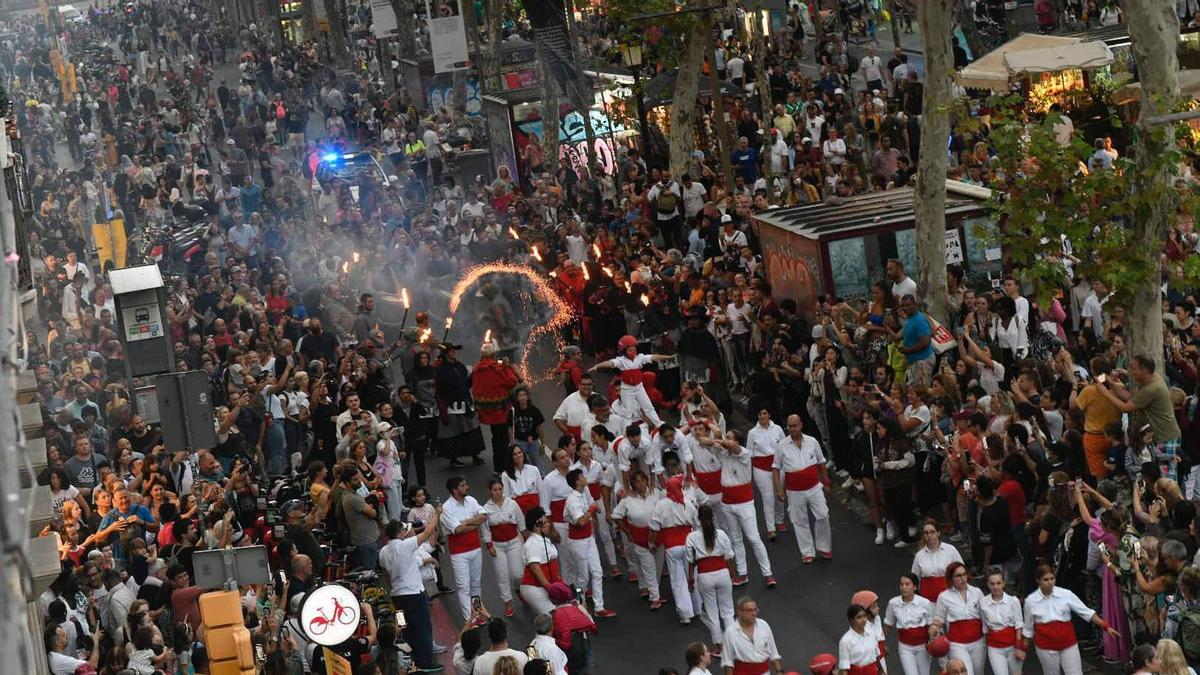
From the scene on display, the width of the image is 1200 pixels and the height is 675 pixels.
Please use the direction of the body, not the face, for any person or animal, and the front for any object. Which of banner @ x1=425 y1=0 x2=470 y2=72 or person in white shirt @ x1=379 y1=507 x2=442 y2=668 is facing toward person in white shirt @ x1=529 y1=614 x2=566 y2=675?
the banner

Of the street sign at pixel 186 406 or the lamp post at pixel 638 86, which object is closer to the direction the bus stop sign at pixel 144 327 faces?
the street sign

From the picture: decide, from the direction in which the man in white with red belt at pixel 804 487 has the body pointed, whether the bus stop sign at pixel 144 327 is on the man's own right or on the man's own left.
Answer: on the man's own right

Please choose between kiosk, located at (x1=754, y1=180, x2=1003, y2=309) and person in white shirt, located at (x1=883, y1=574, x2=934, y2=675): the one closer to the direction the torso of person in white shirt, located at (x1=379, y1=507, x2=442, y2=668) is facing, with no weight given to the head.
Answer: the kiosk

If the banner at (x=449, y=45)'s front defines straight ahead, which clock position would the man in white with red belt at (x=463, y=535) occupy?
The man in white with red belt is roughly at 12 o'clock from the banner.

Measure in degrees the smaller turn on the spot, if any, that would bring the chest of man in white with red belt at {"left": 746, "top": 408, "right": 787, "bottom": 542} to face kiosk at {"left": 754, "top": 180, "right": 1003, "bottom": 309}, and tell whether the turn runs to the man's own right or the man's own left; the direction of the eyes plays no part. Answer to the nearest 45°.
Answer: approximately 180°

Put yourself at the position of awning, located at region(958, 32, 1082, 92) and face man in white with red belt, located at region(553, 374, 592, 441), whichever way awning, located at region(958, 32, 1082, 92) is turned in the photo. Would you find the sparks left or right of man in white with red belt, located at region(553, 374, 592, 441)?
right
